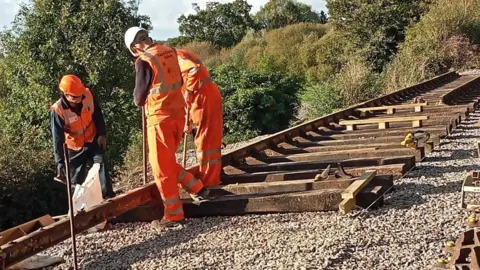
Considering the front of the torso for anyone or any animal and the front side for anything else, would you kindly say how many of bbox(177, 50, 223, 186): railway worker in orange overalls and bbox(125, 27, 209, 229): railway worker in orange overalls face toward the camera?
0

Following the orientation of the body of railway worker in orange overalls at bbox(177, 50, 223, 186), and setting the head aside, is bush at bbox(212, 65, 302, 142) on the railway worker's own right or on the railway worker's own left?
on the railway worker's own right

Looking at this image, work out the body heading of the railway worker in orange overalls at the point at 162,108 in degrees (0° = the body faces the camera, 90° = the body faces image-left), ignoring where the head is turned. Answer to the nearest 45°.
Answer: approximately 135°
